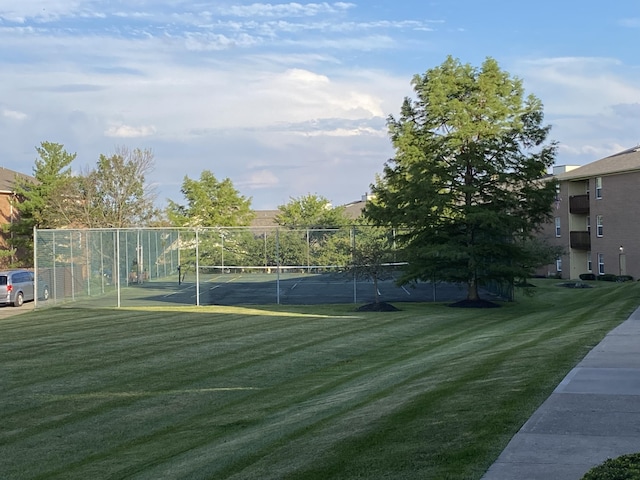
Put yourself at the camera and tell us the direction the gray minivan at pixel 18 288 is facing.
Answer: facing away from the viewer and to the right of the viewer
